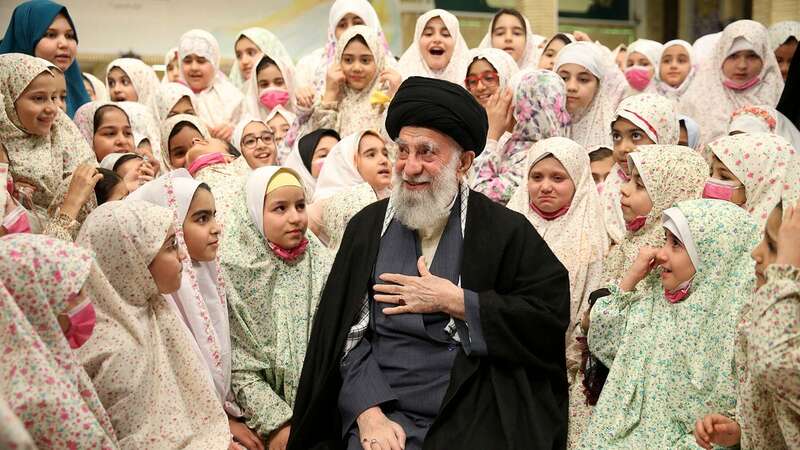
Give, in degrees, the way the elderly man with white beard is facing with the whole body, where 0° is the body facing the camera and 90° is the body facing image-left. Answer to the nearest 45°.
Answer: approximately 45°

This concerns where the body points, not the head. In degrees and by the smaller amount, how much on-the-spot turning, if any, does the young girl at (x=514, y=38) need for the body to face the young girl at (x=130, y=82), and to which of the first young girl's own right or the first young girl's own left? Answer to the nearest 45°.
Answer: approximately 90° to the first young girl's own right

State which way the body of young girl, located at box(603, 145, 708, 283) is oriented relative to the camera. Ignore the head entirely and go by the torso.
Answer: to the viewer's left

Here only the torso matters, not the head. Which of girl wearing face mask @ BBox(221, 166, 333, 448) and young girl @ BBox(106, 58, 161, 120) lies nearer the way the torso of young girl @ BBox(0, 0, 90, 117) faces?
the girl wearing face mask

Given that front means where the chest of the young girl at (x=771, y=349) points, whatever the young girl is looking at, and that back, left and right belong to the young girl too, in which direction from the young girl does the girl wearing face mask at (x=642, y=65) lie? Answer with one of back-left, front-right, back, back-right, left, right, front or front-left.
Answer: right

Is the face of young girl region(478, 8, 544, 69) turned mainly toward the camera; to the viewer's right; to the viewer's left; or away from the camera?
toward the camera

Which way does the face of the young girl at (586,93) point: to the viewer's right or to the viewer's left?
to the viewer's left

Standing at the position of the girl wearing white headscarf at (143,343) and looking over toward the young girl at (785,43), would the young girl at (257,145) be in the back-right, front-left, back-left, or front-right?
front-left

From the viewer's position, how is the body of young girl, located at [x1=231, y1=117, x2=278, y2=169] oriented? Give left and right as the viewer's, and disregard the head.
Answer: facing the viewer

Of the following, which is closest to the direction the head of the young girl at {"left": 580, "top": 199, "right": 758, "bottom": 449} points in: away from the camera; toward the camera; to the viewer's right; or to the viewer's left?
to the viewer's left

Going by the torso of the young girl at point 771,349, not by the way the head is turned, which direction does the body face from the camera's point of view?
to the viewer's left

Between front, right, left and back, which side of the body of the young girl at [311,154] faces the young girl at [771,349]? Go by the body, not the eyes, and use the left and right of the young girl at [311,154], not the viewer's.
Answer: front

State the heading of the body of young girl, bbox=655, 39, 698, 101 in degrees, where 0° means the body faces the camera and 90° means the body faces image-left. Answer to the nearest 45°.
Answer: approximately 0°

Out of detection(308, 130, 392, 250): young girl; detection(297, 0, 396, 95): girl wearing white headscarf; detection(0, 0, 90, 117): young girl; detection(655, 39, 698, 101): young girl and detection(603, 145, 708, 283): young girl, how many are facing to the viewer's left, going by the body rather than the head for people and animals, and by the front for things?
1

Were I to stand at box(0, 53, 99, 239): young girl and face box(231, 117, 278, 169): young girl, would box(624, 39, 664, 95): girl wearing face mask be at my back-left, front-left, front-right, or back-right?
front-right

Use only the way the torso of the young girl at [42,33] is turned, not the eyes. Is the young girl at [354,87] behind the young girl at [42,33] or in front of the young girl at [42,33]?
in front

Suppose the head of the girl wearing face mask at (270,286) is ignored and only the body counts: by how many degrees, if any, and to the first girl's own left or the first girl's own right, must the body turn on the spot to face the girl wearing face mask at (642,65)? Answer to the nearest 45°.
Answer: approximately 90° to the first girl's own left

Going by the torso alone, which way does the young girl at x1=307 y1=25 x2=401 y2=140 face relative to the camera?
toward the camera
